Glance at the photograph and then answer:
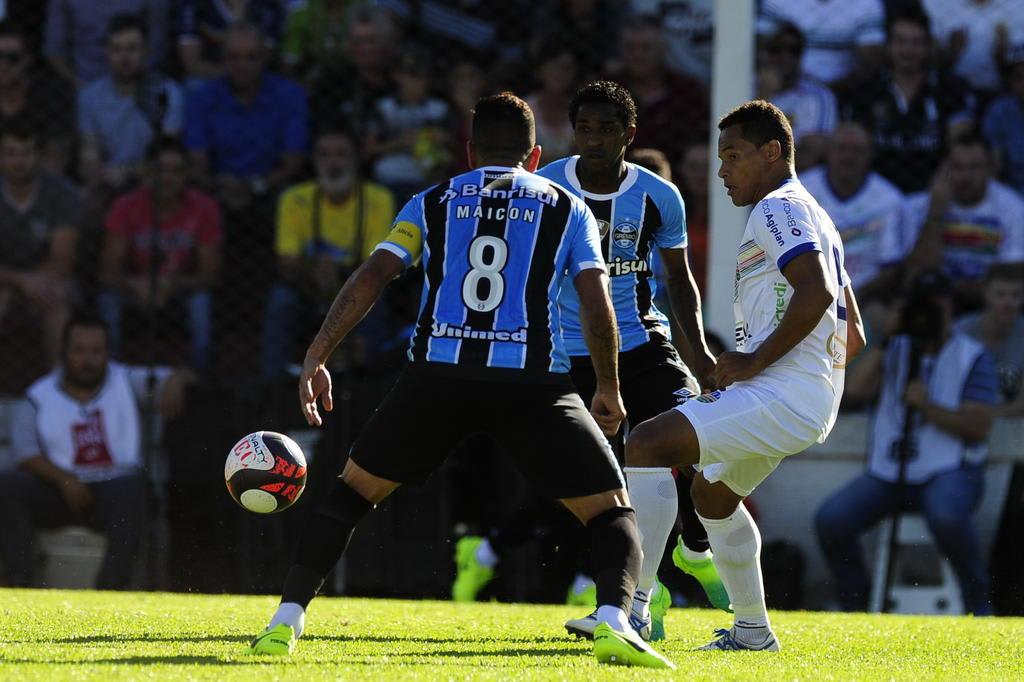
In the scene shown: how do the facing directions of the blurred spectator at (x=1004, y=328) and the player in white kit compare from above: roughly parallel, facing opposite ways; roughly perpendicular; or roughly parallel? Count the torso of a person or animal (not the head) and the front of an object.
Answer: roughly perpendicular

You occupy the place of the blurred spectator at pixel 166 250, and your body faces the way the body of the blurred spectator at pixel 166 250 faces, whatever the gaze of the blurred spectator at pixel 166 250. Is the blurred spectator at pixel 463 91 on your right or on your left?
on your left

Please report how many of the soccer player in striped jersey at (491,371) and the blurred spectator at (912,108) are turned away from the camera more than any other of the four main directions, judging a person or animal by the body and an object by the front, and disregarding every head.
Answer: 1

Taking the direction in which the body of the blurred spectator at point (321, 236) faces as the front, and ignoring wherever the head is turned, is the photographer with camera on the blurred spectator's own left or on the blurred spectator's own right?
on the blurred spectator's own left

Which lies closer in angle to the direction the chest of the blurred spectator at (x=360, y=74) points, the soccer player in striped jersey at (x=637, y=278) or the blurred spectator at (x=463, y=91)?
the soccer player in striped jersey

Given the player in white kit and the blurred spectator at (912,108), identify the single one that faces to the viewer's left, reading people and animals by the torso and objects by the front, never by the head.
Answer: the player in white kit

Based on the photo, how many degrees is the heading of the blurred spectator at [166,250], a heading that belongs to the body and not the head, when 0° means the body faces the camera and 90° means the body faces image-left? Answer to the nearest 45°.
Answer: approximately 0°

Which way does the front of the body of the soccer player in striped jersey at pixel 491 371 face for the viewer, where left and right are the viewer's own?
facing away from the viewer
